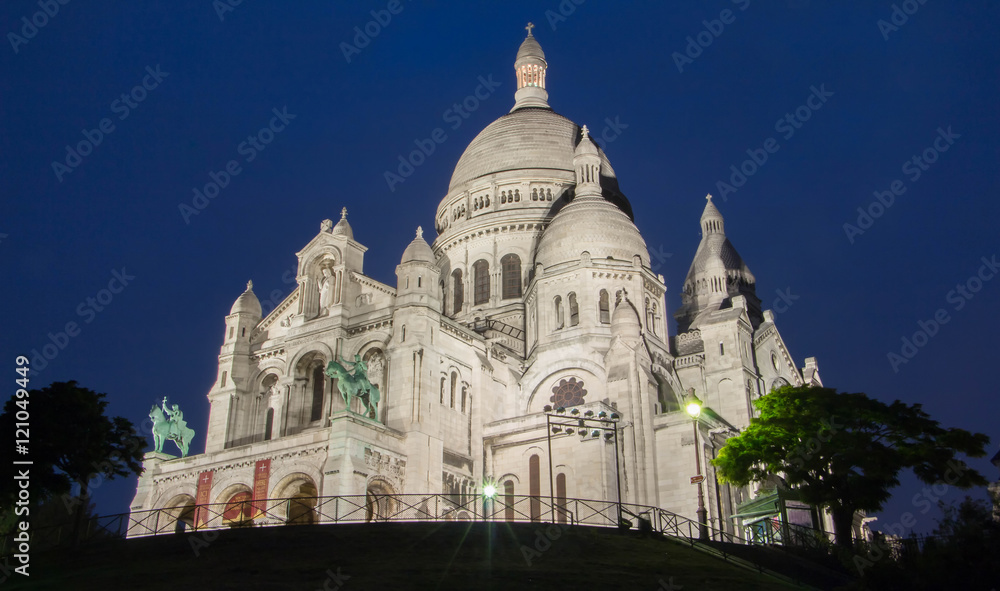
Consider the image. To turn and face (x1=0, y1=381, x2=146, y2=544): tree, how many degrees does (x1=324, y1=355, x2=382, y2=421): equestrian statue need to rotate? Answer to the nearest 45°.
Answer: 0° — it already faces it

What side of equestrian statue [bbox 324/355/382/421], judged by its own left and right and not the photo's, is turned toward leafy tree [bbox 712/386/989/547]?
left

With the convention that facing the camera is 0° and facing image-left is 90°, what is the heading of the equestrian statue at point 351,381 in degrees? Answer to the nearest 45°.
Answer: approximately 45°

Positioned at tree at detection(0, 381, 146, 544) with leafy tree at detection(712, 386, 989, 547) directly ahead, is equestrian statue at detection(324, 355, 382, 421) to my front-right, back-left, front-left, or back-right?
front-left

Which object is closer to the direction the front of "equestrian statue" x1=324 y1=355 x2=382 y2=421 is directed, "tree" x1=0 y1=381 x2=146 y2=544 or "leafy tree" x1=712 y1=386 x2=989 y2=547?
the tree
